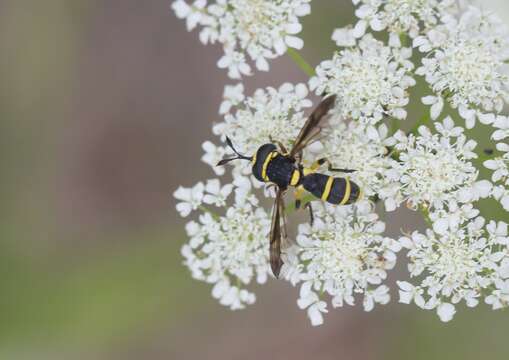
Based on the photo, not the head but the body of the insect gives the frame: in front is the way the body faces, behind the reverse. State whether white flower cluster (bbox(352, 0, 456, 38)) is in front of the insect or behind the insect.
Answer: behind

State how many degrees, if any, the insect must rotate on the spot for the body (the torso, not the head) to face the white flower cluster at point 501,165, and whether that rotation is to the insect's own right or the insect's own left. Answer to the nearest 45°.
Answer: approximately 180°

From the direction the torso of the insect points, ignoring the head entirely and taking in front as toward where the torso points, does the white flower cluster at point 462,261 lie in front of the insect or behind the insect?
behind

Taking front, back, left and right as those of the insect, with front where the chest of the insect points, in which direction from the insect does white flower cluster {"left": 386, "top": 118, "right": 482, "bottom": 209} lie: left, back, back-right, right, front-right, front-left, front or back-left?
back

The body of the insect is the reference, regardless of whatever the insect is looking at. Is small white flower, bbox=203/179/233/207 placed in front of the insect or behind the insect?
in front

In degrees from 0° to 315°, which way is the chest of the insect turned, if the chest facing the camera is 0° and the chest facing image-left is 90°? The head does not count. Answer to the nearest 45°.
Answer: approximately 90°

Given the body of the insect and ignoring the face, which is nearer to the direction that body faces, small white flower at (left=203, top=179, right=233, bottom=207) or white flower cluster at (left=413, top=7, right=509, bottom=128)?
the small white flower
